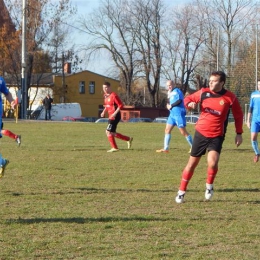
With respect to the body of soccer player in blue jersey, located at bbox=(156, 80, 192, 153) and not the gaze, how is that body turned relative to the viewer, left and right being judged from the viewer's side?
facing to the left of the viewer

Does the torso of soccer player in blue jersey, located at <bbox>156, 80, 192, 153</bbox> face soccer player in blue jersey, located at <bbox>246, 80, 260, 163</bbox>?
no

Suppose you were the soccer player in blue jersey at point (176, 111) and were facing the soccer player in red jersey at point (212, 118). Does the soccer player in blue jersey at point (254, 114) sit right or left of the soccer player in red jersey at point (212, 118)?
left

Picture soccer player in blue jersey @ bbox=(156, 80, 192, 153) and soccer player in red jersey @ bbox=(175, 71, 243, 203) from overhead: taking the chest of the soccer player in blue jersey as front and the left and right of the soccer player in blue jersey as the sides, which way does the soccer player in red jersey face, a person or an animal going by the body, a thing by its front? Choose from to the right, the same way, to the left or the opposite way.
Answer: to the left

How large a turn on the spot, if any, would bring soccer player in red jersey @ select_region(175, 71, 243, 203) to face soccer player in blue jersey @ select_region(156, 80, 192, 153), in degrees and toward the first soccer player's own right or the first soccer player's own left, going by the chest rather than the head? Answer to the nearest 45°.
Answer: approximately 180°

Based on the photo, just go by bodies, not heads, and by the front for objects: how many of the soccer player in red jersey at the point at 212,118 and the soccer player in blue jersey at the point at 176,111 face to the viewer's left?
1

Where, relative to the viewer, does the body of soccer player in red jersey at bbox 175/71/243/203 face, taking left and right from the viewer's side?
facing the viewer

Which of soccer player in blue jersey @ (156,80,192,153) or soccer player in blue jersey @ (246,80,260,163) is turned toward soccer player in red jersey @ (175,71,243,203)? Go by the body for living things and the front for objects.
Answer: soccer player in blue jersey @ (246,80,260,163)

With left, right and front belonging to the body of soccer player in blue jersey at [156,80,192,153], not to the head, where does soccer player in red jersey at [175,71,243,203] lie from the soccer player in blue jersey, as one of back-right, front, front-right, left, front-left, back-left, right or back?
left
